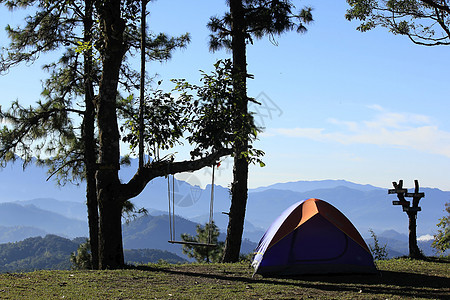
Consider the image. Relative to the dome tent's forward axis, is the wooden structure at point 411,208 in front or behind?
behind

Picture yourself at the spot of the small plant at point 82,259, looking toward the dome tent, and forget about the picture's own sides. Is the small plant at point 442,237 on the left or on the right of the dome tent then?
left

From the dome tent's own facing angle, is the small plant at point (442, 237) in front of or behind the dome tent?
behind

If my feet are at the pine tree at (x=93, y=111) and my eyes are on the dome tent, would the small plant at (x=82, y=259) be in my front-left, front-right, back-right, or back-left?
back-left

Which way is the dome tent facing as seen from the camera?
toward the camera
